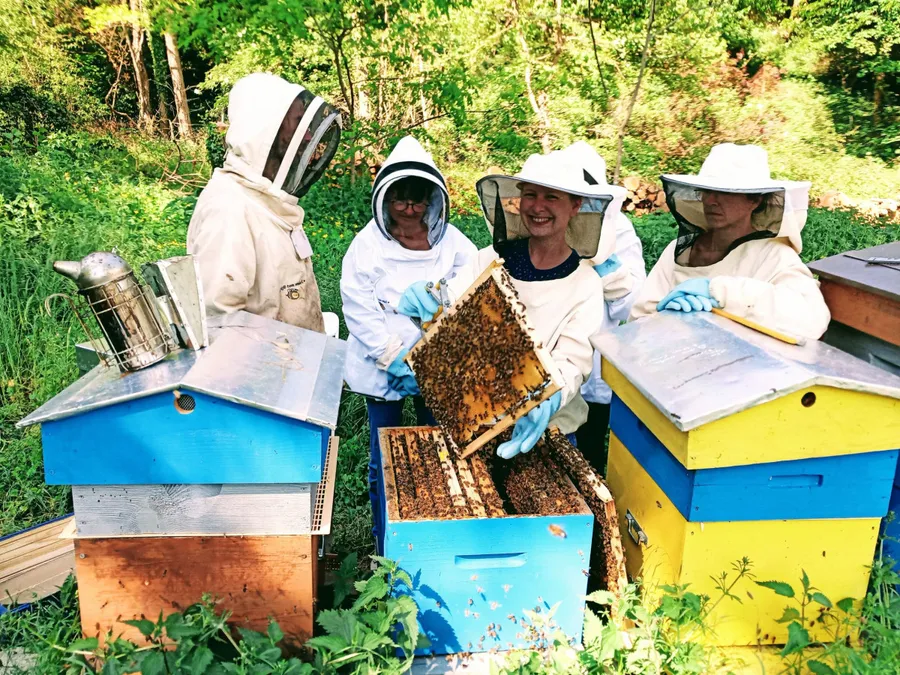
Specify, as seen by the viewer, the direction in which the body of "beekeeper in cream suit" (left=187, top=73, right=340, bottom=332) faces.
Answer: to the viewer's right

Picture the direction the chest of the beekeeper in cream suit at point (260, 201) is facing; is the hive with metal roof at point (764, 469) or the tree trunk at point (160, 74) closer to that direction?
the hive with metal roof

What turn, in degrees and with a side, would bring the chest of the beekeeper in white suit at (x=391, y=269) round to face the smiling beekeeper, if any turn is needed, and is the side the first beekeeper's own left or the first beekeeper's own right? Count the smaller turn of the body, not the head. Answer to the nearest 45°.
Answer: approximately 45° to the first beekeeper's own left

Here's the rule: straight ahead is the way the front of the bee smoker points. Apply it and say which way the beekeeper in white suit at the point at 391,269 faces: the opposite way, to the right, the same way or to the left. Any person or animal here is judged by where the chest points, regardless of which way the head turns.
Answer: to the left

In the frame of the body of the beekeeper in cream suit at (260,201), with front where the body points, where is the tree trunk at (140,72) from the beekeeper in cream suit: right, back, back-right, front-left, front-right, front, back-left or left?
left

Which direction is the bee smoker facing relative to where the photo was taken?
to the viewer's left

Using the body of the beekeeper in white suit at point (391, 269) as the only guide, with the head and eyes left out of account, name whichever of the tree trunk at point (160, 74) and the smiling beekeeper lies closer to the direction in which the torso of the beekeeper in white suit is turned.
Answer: the smiling beekeeper

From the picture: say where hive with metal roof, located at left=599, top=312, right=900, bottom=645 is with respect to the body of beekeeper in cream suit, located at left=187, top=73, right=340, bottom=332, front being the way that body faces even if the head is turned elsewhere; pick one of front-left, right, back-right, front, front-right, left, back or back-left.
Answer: front-right

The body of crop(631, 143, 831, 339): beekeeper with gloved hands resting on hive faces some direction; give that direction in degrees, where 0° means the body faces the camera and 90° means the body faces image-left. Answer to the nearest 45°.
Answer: approximately 45°

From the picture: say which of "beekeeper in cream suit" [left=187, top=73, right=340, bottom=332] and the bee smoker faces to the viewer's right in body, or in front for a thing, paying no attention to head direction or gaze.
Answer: the beekeeper in cream suit

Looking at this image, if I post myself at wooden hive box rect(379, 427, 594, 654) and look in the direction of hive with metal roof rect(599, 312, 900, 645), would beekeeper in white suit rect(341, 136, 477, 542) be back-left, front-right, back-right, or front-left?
back-left
